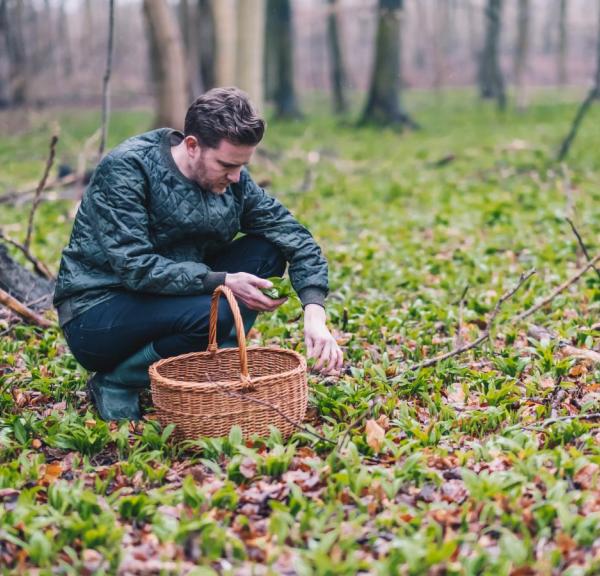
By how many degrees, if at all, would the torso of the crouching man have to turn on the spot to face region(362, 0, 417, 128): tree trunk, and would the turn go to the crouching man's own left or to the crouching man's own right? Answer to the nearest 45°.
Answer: approximately 135° to the crouching man's own left

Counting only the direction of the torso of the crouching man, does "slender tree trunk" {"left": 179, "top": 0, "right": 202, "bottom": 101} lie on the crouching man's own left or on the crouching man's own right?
on the crouching man's own left

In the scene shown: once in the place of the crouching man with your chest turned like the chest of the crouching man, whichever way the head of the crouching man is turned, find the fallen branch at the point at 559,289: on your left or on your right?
on your left

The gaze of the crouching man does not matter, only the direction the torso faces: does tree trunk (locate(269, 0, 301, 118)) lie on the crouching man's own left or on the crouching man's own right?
on the crouching man's own left

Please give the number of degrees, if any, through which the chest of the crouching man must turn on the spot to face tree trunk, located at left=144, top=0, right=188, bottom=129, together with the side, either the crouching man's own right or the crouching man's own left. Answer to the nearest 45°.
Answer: approximately 135° to the crouching man's own left

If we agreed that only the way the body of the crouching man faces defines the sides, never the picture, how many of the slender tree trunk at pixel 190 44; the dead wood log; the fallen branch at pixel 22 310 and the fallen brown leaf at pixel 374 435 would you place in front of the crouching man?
1

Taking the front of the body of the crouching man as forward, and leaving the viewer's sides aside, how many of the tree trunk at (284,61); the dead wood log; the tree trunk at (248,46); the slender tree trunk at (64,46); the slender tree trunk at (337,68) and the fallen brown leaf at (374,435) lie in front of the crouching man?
1

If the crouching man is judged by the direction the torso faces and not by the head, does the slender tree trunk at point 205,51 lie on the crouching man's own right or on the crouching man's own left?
on the crouching man's own left

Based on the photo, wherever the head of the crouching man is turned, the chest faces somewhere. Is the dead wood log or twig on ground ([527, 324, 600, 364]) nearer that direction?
the twig on ground

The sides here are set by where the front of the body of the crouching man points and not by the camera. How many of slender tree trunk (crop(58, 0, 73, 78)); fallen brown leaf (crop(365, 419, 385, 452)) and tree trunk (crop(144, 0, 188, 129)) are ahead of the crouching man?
1

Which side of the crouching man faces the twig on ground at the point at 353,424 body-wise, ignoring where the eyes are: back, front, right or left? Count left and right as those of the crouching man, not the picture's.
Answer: front

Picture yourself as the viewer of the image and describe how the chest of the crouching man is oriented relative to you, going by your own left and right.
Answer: facing the viewer and to the right of the viewer

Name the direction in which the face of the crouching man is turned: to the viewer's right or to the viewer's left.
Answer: to the viewer's right

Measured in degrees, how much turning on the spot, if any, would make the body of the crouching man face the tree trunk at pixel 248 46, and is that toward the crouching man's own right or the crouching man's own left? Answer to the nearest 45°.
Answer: approximately 135° to the crouching man's own left

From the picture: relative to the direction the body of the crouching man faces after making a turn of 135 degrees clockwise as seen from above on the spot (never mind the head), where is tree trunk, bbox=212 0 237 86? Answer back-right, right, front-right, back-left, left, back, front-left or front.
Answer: right
